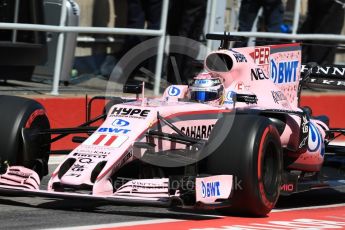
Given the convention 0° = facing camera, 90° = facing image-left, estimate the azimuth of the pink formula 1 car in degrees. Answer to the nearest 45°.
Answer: approximately 45°
